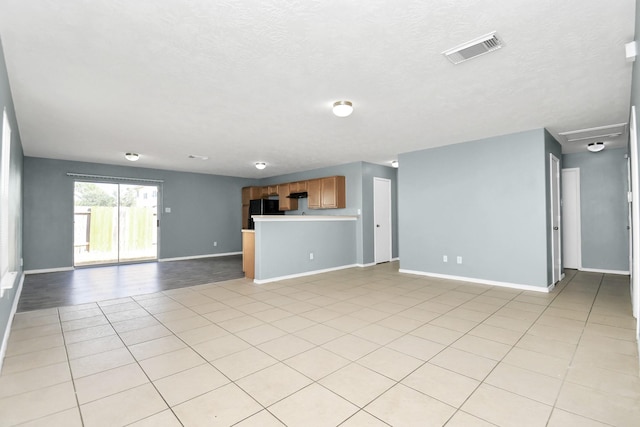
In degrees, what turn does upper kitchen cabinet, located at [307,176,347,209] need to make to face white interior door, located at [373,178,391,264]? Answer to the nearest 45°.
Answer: approximately 135° to its left

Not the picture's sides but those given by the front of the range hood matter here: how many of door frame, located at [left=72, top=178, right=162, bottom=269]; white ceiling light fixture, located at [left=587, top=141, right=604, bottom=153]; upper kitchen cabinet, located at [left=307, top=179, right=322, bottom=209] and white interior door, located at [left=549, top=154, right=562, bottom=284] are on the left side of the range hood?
3

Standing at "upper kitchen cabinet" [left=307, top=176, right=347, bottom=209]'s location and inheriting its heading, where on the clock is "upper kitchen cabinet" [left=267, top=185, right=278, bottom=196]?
"upper kitchen cabinet" [left=267, top=185, right=278, bottom=196] is roughly at 3 o'clock from "upper kitchen cabinet" [left=307, top=176, right=347, bottom=209].

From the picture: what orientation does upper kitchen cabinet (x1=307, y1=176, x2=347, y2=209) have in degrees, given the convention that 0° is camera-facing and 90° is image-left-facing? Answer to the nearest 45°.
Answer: approximately 45°

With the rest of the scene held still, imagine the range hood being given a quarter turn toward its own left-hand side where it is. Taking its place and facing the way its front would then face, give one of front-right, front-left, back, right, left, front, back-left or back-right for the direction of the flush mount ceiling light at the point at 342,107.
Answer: front-right

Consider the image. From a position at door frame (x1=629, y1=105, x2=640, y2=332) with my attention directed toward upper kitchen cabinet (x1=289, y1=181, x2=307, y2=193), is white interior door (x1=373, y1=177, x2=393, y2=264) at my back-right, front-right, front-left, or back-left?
front-right

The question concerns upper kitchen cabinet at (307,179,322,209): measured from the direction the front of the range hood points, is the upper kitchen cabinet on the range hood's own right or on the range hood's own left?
on the range hood's own left

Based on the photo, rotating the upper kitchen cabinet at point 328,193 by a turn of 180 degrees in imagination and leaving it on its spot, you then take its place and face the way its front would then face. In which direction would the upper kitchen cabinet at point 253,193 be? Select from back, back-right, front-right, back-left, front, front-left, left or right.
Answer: left

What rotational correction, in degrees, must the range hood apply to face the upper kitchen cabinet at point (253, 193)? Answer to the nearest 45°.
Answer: approximately 90° to its right

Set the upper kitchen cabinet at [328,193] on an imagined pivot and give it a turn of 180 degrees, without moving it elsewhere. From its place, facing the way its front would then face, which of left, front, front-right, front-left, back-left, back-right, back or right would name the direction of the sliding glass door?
back-left

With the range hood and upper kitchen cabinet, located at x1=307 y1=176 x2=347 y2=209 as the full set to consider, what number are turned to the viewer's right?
0

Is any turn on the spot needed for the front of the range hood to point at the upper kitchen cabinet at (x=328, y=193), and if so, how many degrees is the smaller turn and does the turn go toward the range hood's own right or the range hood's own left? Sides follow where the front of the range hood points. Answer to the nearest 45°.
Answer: approximately 90° to the range hood's own left

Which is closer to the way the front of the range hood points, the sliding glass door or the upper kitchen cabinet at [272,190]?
the sliding glass door

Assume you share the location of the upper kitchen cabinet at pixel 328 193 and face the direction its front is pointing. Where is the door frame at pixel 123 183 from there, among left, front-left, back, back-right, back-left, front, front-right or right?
front-right

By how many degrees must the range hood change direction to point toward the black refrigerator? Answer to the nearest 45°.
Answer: approximately 90° to its right

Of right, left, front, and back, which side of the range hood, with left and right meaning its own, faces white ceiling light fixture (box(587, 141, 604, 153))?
left
